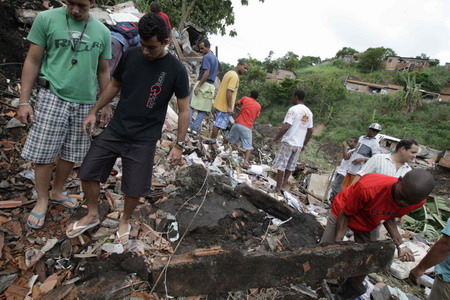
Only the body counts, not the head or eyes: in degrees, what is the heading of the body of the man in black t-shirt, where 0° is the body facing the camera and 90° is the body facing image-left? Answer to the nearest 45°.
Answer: approximately 0°

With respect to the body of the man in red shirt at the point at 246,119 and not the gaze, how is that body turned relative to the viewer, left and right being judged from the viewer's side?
facing away from the viewer

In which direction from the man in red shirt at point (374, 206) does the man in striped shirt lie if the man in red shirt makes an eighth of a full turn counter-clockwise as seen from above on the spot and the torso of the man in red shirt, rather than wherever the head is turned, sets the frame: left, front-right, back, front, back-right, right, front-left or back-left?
left

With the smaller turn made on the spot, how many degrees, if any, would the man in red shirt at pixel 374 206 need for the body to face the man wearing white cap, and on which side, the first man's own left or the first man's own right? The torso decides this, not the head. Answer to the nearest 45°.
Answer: approximately 135° to the first man's own left

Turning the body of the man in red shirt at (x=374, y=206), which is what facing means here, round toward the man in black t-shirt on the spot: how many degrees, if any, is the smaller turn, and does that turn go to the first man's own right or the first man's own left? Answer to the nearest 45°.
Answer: approximately 90° to the first man's own right

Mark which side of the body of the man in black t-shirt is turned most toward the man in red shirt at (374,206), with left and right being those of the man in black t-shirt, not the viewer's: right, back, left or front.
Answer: left
